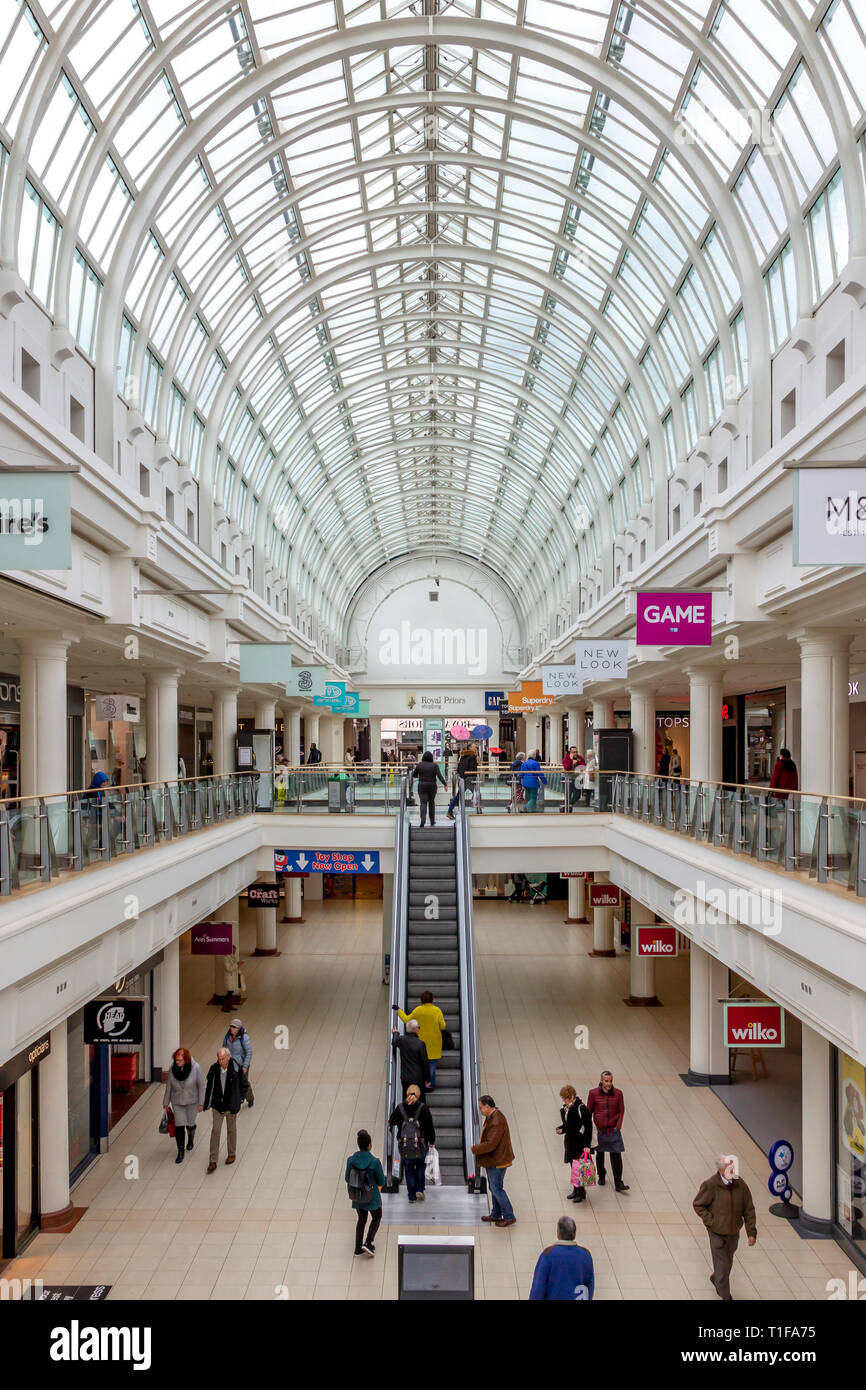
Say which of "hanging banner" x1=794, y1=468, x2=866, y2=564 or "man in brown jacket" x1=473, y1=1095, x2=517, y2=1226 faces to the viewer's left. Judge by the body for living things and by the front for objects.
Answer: the man in brown jacket

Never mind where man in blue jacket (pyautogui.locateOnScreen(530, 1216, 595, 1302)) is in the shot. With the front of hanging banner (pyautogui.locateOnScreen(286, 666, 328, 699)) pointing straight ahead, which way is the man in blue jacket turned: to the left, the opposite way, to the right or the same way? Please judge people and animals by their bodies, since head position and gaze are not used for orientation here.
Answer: the opposite way

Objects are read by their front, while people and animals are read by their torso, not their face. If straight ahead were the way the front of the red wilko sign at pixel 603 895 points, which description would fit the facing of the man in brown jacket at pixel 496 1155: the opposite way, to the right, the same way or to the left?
to the right

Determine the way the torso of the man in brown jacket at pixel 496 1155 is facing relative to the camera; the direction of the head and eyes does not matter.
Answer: to the viewer's left

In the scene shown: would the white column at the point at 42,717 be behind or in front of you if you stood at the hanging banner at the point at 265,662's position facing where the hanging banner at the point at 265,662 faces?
in front

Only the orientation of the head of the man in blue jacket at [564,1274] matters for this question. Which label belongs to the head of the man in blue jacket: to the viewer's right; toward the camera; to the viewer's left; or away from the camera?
away from the camera

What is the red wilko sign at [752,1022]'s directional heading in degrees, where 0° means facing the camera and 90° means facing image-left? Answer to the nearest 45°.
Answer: approximately 0°
